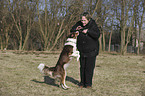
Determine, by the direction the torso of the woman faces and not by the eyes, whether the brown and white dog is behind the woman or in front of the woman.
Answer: in front

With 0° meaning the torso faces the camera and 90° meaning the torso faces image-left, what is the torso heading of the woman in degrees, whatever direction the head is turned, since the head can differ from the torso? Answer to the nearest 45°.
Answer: approximately 45°
